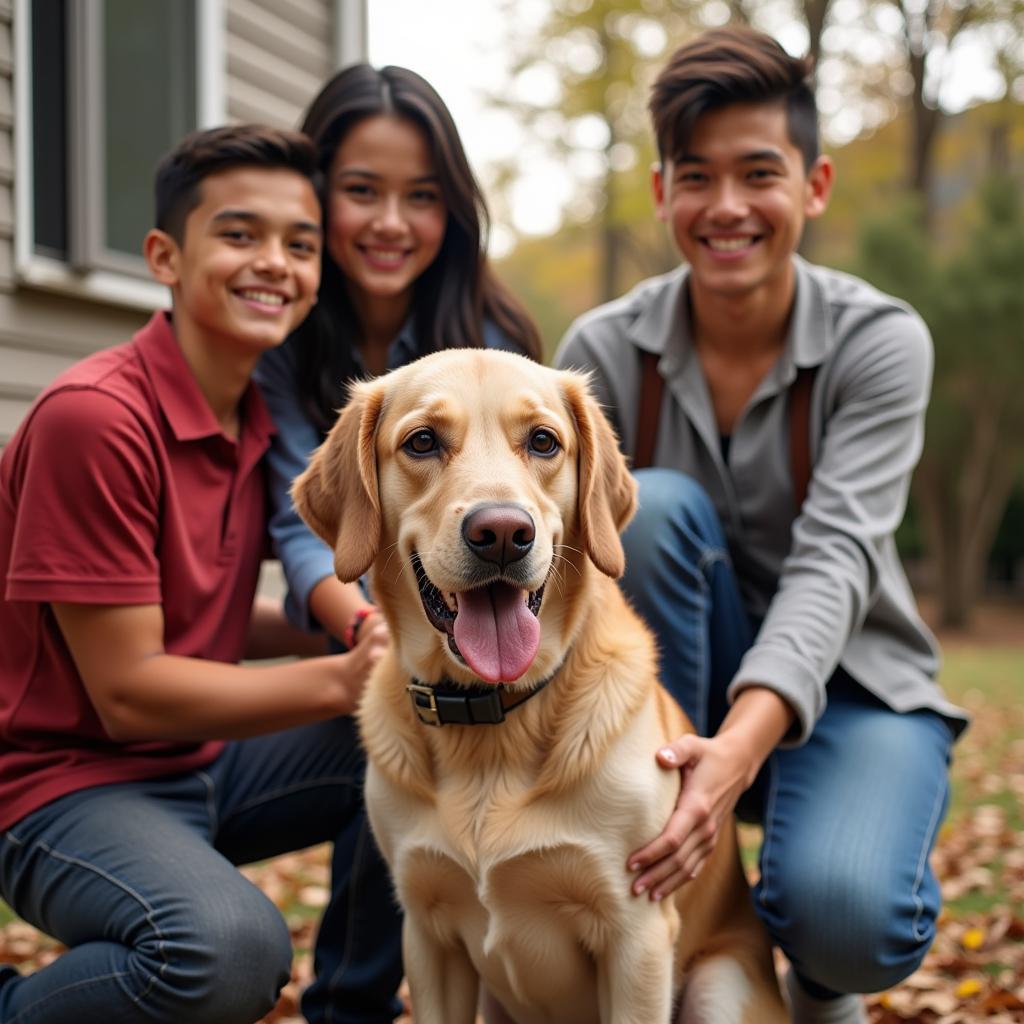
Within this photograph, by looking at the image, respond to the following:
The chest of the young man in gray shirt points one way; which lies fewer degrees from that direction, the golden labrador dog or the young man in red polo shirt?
the golden labrador dog

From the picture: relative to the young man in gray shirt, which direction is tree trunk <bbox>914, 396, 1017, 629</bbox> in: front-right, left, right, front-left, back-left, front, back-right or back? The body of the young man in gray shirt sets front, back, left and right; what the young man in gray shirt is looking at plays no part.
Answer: back

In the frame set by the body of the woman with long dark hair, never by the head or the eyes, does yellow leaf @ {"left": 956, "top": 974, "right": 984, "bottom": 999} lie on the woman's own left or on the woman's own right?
on the woman's own left

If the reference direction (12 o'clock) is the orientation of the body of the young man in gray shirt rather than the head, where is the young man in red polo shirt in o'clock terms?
The young man in red polo shirt is roughly at 2 o'clock from the young man in gray shirt.

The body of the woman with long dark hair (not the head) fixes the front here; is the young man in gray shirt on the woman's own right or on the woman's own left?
on the woman's own left

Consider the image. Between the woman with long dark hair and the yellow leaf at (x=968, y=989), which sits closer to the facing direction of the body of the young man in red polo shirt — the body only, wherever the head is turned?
the yellow leaf

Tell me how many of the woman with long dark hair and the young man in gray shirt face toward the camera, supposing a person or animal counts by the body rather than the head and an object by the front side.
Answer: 2

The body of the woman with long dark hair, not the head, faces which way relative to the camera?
toward the camera

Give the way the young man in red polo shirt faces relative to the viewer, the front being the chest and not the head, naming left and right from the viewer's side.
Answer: facing the viewer and to the right of the viewer
